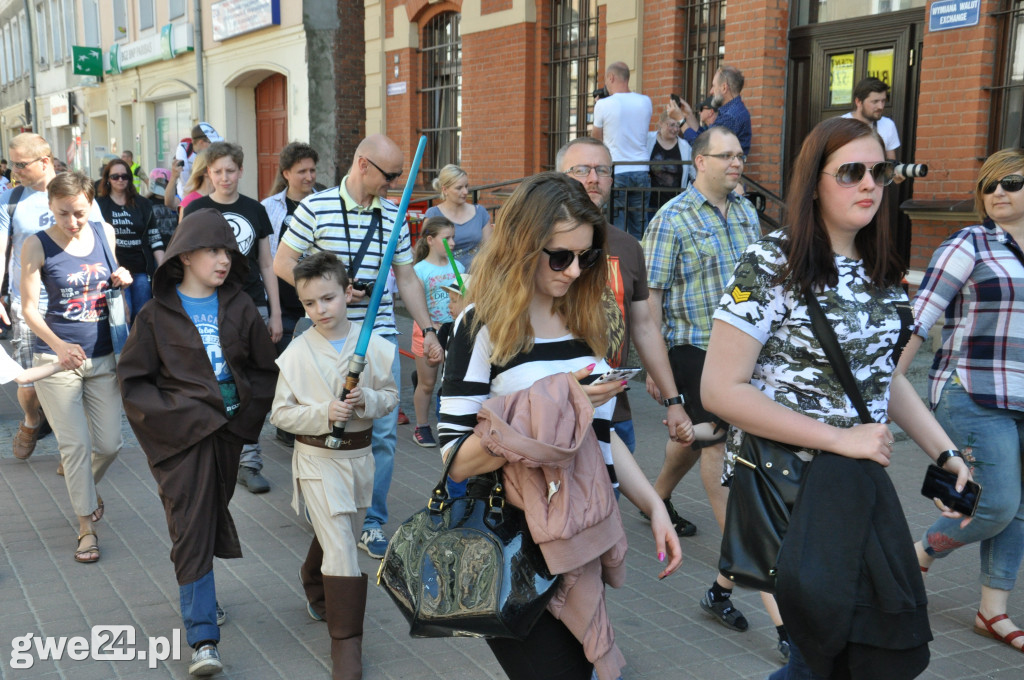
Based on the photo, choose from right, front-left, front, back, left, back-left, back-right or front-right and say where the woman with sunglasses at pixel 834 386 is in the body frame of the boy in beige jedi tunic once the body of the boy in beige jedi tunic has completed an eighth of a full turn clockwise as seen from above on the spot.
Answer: left

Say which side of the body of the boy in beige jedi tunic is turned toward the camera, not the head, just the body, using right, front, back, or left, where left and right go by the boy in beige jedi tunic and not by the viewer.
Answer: front

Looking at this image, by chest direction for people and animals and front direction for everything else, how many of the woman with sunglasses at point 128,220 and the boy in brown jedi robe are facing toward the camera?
2

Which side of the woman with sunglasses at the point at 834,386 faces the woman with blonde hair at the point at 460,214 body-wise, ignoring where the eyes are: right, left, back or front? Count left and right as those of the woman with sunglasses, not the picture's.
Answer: back

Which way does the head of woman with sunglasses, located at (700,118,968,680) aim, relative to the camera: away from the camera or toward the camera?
toward the camera

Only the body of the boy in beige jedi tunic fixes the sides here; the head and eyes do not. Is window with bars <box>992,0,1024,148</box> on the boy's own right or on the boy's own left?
on the boy's own left

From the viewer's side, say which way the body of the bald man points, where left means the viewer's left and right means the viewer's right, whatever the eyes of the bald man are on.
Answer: facing the viewer and to the right of the viewer

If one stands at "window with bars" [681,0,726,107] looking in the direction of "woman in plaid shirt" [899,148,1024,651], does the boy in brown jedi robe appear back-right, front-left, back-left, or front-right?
front-right

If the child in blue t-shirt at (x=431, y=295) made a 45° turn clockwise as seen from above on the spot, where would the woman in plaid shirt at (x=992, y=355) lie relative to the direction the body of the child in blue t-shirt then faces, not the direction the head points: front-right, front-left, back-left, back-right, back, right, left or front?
front-left

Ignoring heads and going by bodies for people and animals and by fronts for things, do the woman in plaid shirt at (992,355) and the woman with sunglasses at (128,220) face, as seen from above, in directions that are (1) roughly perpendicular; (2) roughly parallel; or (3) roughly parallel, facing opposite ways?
roughly parallel

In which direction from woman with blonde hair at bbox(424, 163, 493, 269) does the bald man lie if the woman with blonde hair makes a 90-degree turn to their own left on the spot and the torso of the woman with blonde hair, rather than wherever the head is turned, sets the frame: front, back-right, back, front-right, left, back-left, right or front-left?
back-right

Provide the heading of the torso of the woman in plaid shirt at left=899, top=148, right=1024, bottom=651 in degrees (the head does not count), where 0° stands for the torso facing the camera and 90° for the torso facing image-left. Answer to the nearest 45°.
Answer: approximately 315°

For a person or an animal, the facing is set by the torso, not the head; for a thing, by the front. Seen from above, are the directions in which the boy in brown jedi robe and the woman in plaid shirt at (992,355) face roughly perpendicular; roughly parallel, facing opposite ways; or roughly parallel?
roughly parallel
